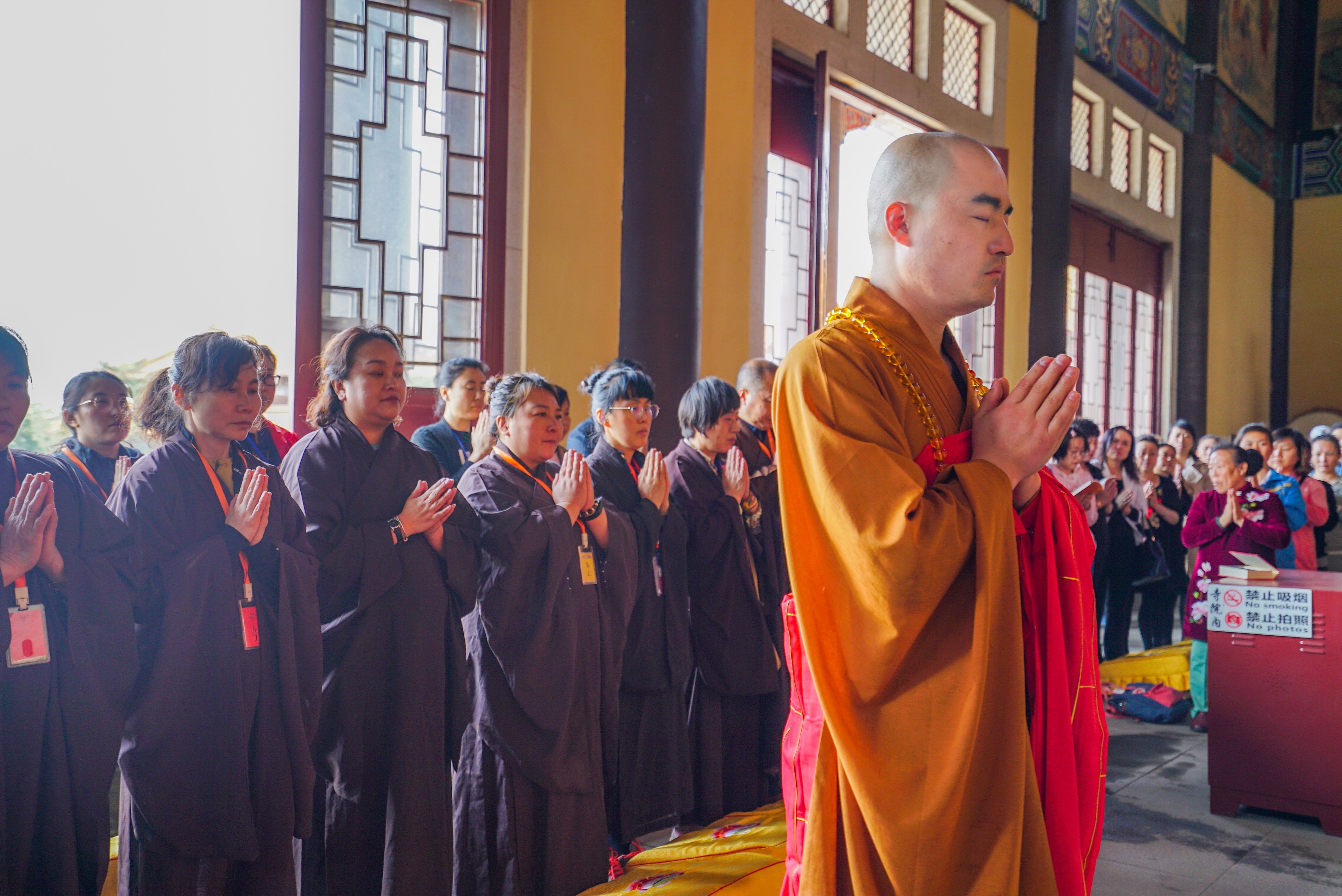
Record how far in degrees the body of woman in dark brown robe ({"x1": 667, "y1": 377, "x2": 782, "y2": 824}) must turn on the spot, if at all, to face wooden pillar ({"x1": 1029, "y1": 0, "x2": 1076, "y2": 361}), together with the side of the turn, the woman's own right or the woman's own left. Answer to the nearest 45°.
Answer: approximately 45° to the woman's own left

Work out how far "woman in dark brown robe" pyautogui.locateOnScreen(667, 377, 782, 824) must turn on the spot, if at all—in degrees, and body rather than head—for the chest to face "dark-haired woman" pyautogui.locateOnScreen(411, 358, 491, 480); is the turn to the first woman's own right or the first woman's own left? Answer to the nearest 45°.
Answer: approximately 180°

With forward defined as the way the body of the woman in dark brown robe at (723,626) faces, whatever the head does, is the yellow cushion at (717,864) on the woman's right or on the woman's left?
on the woman's right

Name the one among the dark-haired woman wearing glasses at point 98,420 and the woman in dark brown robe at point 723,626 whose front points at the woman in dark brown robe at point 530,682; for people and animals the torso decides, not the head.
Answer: the dark-haired woman wearing glasses

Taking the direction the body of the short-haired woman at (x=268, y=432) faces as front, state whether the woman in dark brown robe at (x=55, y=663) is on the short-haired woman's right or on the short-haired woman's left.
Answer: on the short-haired woman's right

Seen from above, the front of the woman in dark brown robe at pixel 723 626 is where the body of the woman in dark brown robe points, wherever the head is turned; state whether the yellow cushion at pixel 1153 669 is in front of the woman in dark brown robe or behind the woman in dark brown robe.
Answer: in front

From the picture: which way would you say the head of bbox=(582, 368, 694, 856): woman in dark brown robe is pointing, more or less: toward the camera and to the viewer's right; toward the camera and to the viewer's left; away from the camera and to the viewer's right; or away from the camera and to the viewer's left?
toward the camera and to the viewer's right

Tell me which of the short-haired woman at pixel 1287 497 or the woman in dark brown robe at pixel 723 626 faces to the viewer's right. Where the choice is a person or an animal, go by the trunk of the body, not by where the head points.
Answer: the woman in dark brown robe

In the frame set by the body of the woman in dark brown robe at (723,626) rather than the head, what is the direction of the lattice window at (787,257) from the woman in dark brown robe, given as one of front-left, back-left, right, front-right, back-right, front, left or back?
left

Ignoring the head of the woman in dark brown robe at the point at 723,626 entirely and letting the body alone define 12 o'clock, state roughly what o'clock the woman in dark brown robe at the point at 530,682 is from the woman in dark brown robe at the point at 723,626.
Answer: the woman in dark brown robe at the point at 530,682 is roughly at 4 o'clock from the woman in dark brown robe at the point at 723,626.

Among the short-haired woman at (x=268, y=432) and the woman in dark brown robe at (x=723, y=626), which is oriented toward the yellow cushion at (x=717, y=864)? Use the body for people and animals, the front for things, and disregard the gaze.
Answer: the short-haired woman

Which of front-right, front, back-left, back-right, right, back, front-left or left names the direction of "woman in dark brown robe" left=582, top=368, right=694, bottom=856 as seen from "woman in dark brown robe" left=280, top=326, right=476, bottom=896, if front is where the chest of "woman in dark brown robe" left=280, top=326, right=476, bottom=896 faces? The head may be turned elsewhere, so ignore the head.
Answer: left
